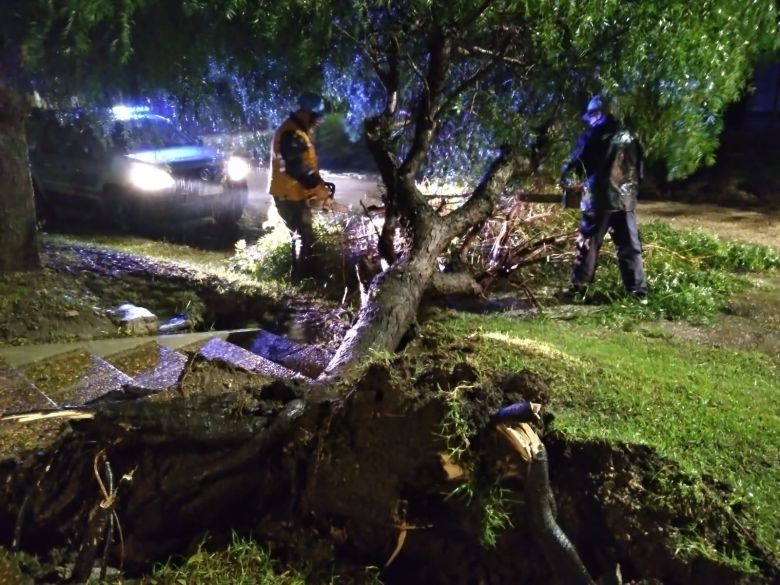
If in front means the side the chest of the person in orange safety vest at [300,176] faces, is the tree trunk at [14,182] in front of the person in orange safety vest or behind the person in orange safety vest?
behind

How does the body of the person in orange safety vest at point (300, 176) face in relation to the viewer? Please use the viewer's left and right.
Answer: facing to the right of the viewer

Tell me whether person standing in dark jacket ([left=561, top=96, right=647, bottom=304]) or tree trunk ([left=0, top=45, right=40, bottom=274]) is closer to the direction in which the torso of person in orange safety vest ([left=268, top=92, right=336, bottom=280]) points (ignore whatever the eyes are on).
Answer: the person standing in dark jacket

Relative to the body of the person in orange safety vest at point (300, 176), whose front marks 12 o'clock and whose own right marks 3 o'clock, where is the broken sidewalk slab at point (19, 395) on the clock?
The broken sidewalk slab is roughly at 4 o'clock from the person in orange safety vest.

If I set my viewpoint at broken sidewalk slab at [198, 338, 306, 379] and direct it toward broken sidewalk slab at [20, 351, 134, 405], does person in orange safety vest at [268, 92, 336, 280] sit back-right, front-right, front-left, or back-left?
back-right

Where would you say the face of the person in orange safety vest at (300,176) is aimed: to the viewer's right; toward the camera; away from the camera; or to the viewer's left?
to the viewer's right

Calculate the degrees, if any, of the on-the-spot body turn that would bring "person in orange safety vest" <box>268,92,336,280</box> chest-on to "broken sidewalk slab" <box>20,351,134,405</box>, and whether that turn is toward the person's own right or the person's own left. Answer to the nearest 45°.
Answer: approximately 135° to the person's own right

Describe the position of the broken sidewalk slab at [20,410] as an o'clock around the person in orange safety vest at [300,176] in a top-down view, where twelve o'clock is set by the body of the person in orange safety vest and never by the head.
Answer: The broken sidewalk slab is roughly at 4 o'clock from the person in orange safety vest.

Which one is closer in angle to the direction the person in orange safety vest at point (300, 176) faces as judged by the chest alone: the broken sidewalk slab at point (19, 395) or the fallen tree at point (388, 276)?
the fallen tree

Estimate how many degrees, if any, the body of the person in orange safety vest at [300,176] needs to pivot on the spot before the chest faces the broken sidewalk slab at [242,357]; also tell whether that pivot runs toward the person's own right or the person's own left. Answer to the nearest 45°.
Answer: approximately 90° to the person's own right
